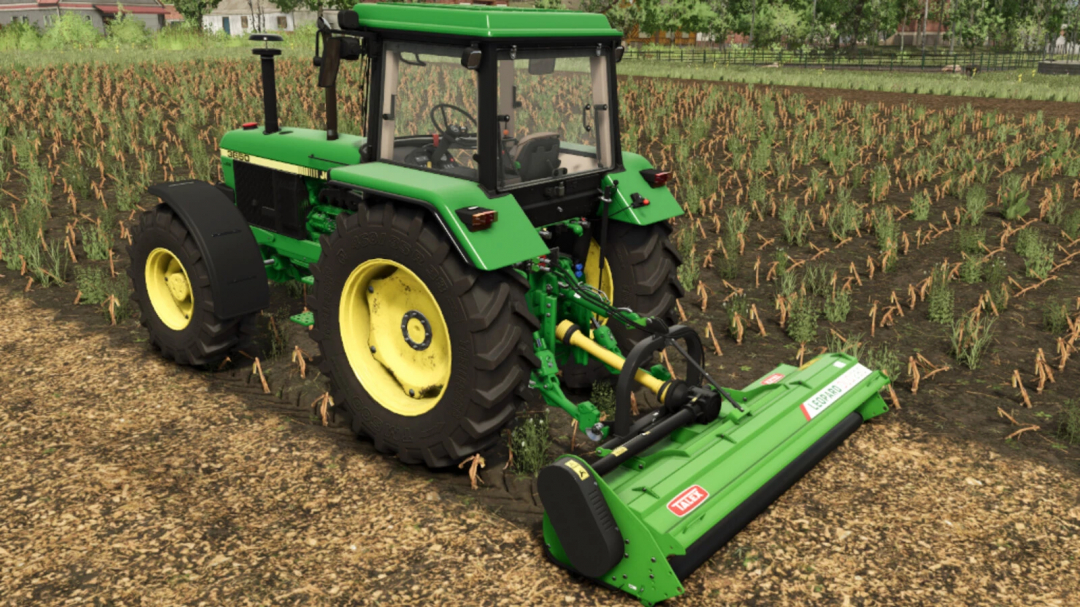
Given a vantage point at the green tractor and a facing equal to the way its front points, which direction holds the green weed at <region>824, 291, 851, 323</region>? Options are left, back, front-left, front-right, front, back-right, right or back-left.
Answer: right

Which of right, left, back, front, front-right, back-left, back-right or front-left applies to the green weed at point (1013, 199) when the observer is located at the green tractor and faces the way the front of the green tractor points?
right

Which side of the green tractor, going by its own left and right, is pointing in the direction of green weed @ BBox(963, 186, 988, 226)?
right

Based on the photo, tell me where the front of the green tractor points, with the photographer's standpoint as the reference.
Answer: facing away from the viewer and to the left of the viewer

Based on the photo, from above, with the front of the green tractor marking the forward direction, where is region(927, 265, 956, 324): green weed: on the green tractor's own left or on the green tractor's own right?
on the green tractor's own right

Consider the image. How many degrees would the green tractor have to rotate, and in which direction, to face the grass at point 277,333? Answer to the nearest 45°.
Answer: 0° — it already faces it

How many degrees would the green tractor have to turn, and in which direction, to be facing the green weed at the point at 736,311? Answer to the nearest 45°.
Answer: approximately 90° to its right

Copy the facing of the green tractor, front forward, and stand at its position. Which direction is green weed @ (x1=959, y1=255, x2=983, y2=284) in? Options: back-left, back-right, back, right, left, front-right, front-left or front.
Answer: right

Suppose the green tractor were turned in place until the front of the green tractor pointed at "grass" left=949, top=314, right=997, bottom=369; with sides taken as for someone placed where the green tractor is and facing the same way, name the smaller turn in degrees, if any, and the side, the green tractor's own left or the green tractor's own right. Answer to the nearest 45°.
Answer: approximately 90° to the green tractor's own right

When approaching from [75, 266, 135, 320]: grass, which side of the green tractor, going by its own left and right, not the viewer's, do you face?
front
